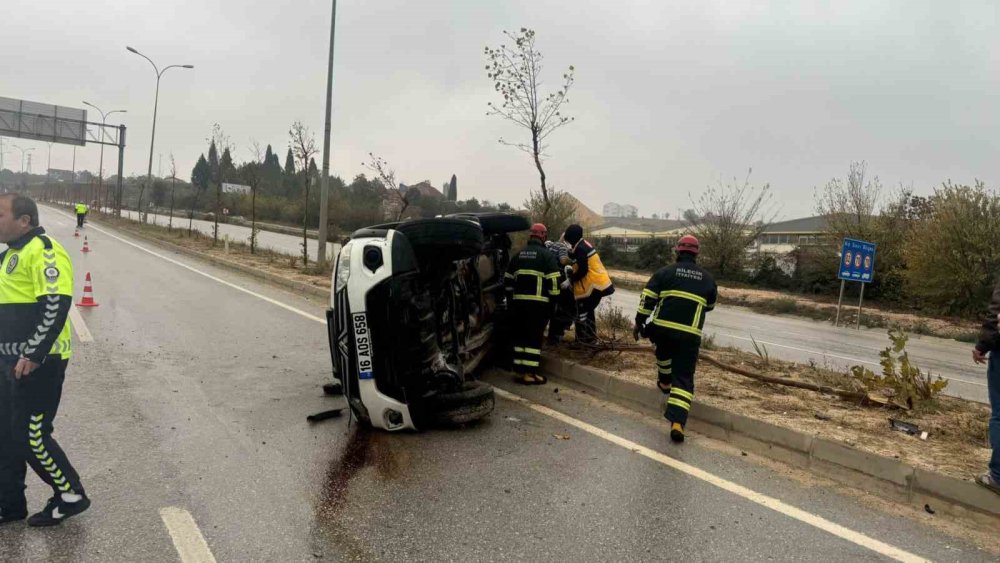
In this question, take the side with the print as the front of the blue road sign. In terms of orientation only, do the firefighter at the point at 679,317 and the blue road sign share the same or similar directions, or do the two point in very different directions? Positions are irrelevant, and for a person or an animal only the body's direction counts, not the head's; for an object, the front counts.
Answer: very different directions

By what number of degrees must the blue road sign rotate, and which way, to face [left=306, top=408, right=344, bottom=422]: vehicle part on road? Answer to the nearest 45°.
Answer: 0° — it already faces it

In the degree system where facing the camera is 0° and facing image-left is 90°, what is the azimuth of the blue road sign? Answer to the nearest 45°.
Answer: approximately 0°

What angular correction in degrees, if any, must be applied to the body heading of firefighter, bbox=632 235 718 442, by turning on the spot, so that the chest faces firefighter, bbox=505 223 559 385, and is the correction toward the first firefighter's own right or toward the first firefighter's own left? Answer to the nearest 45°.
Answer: approximately 45° to the first firefighter's own left

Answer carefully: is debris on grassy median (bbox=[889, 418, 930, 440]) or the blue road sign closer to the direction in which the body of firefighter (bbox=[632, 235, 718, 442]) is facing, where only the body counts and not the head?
the blue road sign

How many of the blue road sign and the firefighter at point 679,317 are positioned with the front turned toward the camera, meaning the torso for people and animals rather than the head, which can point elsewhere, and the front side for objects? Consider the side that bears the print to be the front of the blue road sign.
1

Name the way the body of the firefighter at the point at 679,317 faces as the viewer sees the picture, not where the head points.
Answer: away from the camera

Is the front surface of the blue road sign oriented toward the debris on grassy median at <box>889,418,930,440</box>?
yes
